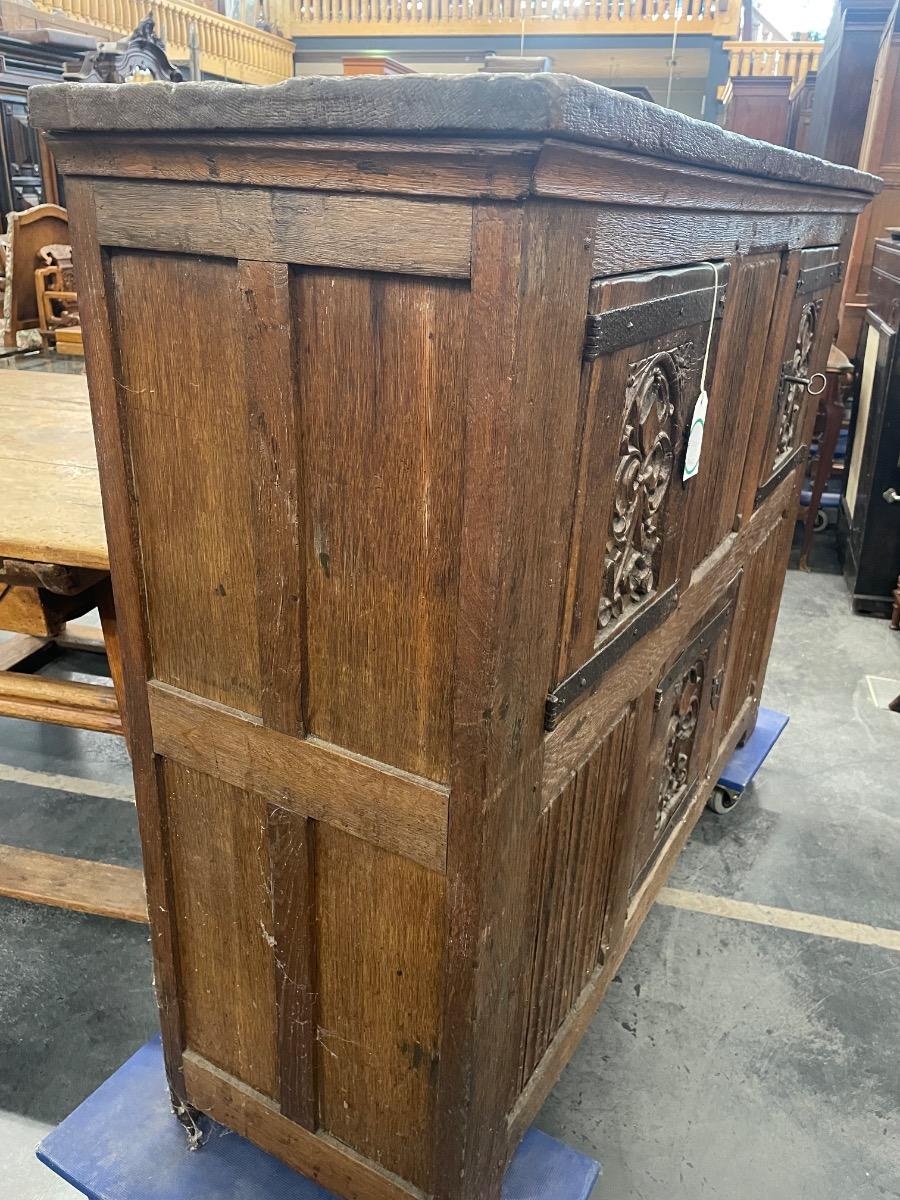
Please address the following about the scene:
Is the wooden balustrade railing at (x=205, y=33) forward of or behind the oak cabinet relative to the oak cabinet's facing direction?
behind

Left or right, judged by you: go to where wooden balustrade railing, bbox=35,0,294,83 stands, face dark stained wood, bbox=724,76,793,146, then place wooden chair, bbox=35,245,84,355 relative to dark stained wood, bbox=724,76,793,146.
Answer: right

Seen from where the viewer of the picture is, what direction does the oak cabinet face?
facing the viewer and to the right of the viewer

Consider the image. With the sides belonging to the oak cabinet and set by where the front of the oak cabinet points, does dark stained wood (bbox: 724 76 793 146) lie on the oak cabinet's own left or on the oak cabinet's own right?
on the oak cabinet's own left

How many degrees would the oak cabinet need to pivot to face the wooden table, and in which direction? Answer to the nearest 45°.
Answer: approximately 180°

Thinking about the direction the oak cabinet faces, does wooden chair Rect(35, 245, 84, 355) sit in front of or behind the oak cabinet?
behind

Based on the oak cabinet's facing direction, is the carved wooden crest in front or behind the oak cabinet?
behind

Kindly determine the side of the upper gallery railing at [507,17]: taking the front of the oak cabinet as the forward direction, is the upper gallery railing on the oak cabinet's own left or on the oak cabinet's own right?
on the oak cabinet's own left

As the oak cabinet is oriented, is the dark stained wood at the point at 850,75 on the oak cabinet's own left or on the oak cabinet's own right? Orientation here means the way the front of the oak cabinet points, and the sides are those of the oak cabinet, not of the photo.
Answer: on the oak cabinet's own left

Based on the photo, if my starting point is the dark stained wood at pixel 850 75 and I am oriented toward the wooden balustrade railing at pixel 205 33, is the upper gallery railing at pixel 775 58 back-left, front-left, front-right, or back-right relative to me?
front-right
